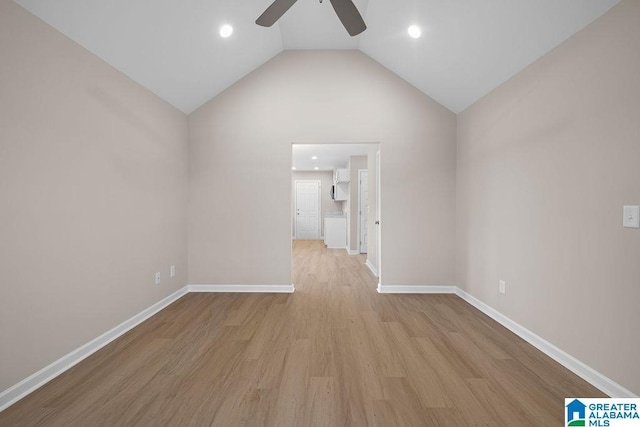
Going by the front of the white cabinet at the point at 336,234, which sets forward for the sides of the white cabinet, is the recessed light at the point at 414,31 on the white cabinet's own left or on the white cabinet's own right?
on the white cabinet's own left

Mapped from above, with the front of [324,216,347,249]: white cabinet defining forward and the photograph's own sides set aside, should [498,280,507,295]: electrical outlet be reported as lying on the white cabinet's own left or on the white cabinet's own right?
on the white cabinet's own left

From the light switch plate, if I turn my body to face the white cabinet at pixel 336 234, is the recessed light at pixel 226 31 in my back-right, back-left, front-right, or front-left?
front-left

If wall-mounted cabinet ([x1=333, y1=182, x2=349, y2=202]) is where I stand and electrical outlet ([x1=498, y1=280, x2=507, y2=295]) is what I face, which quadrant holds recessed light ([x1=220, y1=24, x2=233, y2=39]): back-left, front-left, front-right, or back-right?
front-right
